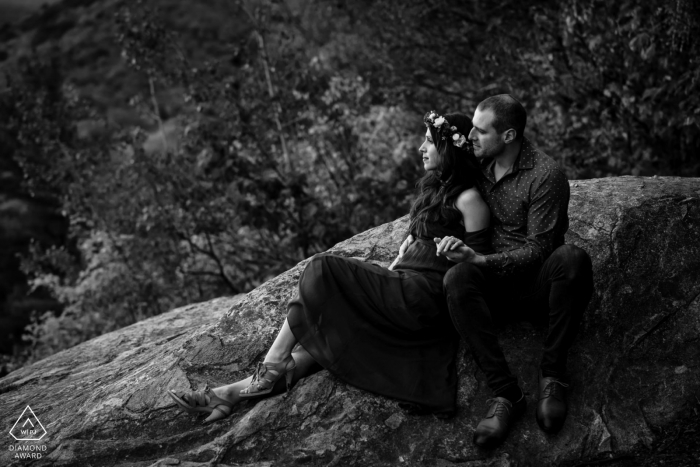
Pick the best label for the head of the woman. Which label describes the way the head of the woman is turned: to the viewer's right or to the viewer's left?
to the viewer's left

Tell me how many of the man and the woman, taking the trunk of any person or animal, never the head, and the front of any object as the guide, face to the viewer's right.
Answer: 0

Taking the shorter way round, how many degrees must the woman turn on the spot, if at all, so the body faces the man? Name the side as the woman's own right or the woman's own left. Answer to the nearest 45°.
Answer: approximately 180°

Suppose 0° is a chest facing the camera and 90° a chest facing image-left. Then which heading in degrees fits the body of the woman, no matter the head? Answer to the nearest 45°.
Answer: approximately 90°

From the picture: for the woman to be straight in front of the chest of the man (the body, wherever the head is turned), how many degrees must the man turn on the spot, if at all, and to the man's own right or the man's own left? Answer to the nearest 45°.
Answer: approximately 45° to the man's own right

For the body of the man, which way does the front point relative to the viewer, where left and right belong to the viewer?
facing the viewer and to the left of the viewer

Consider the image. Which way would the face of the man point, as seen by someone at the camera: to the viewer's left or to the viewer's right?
to the viewer's left
